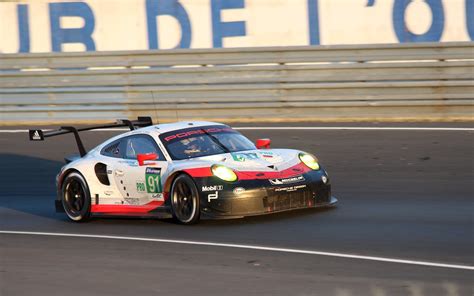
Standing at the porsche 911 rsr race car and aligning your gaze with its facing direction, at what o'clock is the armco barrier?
The armco barrier is roughly at 8 o'clock from the porsche 911 rsr race car.

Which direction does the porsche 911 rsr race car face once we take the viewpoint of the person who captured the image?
facing the viewer and to the right of the viewer
